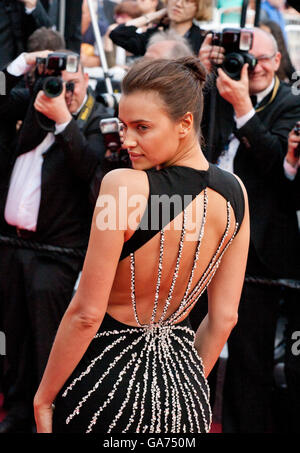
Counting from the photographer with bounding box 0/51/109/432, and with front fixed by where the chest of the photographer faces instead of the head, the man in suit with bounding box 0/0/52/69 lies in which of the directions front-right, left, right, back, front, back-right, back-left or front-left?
back-right

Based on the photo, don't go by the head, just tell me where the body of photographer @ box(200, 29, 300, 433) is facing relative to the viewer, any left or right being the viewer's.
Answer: facing the viewer and to the left of the viewer

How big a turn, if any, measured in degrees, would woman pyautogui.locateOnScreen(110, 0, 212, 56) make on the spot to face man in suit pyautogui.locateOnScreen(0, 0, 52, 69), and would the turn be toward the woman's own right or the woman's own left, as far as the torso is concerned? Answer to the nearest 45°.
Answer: approximately 45° to the woman's own right

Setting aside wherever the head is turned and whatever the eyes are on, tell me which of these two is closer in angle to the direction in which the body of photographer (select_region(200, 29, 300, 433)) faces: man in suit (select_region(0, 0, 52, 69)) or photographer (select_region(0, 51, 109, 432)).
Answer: the photographer

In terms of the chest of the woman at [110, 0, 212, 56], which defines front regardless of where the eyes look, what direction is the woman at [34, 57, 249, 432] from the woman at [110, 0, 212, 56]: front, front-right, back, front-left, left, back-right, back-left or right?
front-left

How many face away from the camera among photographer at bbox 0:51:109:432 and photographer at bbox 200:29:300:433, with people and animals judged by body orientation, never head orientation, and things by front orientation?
0

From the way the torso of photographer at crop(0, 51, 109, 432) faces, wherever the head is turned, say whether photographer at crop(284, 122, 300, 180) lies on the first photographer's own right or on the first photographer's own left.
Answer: on the first photographer's own left

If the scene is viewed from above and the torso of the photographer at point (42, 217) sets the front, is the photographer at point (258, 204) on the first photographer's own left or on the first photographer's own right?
on the first photographer's own left
